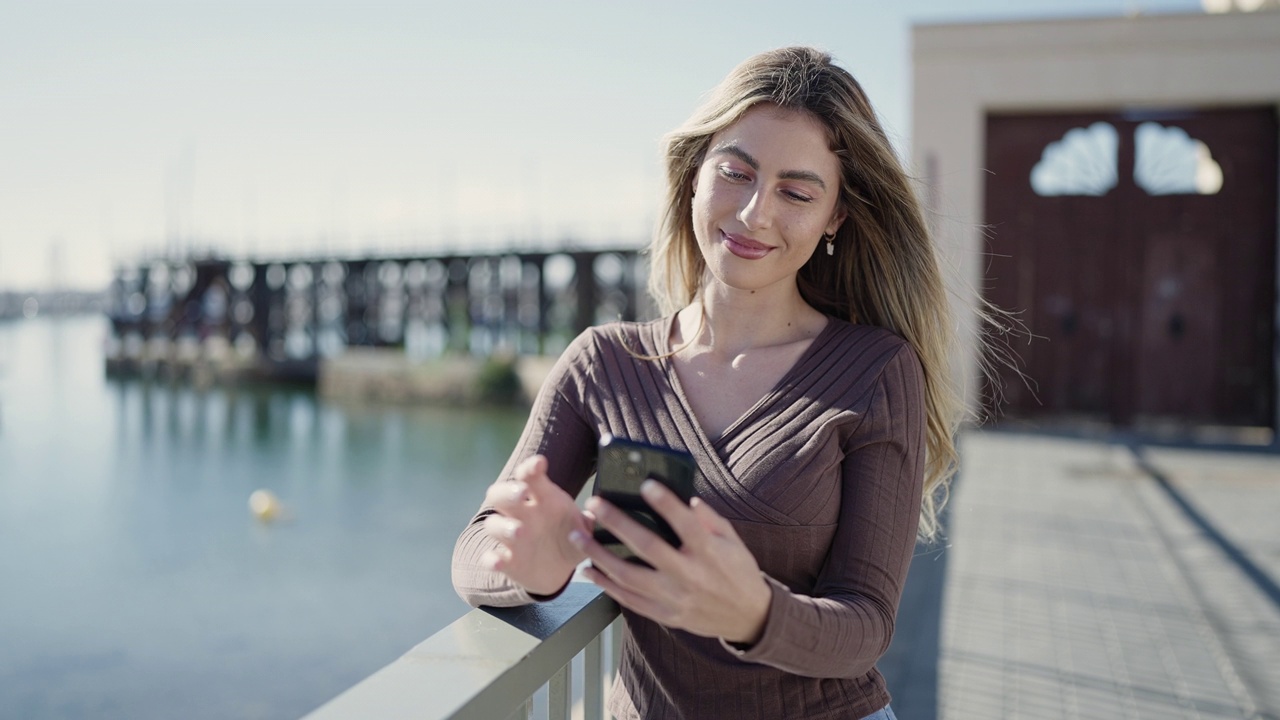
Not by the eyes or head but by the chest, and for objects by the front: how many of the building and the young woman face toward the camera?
2

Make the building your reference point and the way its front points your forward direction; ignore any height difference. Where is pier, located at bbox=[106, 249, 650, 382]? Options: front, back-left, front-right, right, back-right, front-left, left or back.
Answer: back-right

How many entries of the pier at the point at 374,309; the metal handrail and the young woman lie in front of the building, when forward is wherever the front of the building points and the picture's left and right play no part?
2

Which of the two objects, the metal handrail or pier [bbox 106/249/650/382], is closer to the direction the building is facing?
the metal handrail

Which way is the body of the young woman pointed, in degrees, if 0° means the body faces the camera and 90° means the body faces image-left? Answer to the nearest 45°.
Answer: approximately 0°

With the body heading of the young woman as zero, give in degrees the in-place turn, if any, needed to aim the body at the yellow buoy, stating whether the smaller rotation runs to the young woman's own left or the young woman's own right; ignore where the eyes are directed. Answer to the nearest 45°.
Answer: approximately 135° to the young woman's own right

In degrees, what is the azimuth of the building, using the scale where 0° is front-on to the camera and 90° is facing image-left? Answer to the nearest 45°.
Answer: approximately 0°
